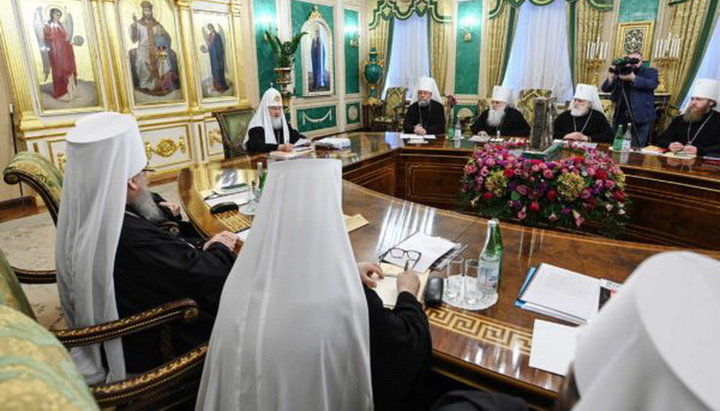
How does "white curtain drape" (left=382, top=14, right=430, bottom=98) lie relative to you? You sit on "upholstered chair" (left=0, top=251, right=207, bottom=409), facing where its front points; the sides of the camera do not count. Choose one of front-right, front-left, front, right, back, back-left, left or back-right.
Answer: front

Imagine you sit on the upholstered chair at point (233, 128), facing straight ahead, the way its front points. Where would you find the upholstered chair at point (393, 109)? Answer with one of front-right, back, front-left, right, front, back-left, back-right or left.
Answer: left

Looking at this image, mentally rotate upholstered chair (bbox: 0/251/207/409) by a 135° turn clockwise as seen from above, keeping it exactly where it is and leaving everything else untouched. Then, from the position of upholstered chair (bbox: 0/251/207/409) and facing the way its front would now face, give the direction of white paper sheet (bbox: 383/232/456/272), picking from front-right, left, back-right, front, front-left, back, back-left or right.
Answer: left

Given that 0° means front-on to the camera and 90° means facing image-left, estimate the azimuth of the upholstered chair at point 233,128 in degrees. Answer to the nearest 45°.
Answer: approximately 315°

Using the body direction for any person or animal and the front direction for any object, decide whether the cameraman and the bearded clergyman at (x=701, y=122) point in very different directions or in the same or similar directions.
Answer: same or similar directions

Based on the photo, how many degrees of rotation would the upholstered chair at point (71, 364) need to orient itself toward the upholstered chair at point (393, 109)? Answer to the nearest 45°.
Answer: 0° — it already faces it

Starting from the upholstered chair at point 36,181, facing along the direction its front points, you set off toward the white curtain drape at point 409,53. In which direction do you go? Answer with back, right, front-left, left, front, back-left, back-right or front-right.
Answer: front-left

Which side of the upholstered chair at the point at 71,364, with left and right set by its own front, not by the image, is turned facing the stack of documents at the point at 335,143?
front

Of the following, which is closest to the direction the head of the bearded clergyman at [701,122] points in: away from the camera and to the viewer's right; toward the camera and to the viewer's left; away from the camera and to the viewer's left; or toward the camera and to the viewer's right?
toward the camera and to the viewer's left

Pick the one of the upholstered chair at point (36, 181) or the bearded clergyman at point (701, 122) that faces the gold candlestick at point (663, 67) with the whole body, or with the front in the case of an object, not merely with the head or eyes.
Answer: the upholstered chair

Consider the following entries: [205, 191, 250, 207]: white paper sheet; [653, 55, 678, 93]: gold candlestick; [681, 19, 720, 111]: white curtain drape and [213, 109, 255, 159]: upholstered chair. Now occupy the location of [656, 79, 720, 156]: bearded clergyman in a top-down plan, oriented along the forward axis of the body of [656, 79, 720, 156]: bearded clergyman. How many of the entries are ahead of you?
2

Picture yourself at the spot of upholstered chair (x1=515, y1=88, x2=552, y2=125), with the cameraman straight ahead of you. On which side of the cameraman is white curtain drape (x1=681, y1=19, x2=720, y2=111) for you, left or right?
left

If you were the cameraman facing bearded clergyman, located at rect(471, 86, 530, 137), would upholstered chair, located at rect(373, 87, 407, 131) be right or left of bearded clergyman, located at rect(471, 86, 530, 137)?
right

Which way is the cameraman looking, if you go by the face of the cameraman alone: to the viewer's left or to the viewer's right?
to the viewer's left

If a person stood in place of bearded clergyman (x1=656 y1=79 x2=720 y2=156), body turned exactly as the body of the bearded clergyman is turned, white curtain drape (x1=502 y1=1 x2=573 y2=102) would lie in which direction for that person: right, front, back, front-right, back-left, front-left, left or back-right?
right

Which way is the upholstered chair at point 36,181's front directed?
to the viewer's right

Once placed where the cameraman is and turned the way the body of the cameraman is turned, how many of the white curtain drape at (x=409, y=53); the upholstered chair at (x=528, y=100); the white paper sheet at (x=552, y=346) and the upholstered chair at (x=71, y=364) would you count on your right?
2

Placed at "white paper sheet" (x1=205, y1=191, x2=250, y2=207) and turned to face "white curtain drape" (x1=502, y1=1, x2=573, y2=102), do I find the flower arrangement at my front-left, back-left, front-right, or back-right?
front-right

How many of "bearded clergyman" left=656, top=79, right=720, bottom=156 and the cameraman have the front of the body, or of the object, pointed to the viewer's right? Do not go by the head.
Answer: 0

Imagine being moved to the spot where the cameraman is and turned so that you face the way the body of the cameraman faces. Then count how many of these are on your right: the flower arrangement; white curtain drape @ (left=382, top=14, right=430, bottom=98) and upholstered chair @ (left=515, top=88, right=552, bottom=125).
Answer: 2

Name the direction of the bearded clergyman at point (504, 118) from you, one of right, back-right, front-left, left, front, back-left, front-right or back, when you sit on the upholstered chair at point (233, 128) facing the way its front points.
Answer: front-left
